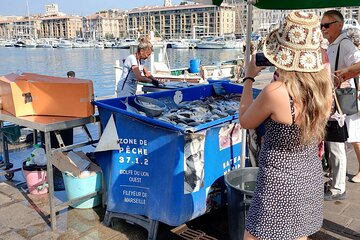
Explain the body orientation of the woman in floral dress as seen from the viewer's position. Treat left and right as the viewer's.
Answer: facing away from the viewer and to the left of the viewer

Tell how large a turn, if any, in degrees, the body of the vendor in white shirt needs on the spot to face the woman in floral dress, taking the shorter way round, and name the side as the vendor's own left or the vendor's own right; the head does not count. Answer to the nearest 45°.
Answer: approximately 90° to the vendor's own right

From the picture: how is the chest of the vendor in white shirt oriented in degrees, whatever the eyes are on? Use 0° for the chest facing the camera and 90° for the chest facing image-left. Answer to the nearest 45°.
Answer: approximately 270°

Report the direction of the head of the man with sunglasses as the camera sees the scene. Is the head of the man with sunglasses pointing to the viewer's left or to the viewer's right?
to the viewer's left

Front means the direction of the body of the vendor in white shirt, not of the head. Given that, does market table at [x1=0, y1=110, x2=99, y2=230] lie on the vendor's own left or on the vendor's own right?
on the vendor's own right
